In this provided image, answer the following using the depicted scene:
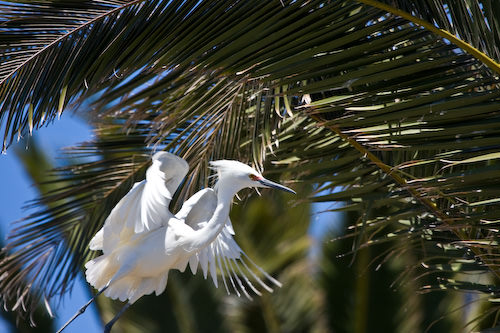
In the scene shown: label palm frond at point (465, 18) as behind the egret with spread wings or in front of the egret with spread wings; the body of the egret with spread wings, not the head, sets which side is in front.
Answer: in front

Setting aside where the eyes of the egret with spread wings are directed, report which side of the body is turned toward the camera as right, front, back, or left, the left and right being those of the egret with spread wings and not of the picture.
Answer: right
